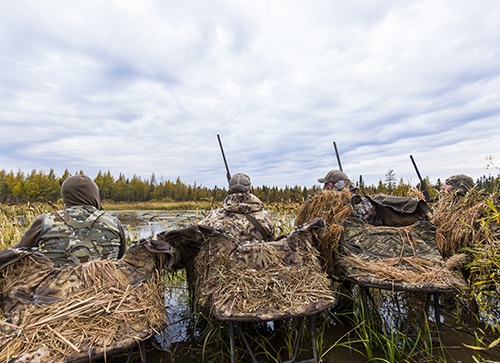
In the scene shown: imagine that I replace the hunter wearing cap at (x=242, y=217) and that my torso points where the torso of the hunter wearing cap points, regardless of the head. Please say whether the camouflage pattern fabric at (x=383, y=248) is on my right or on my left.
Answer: on my right

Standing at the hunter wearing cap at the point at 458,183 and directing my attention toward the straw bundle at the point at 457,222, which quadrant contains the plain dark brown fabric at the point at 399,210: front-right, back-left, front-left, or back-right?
front-right

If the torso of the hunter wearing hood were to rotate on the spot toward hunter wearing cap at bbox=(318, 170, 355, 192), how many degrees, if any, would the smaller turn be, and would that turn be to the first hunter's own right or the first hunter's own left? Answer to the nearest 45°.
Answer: approximately 90° to the first hunter's own right

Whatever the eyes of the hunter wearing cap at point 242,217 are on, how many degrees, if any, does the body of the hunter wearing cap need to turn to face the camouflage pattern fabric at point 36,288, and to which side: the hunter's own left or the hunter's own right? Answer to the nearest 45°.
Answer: approximately 135° to the hunter's own left

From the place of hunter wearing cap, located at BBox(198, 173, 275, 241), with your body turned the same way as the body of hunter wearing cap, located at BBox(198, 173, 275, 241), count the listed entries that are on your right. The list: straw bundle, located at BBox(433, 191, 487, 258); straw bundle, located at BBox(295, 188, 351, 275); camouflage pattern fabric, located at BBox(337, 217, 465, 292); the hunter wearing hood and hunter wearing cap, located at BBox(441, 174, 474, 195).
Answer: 4

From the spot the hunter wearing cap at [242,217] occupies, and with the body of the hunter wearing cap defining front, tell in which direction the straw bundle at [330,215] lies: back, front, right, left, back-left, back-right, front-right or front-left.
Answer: right

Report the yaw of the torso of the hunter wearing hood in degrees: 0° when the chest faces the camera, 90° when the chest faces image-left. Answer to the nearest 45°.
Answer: approximately 180°

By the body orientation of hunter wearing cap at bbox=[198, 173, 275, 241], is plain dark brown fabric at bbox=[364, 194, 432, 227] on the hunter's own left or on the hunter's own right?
on the hunter's own right

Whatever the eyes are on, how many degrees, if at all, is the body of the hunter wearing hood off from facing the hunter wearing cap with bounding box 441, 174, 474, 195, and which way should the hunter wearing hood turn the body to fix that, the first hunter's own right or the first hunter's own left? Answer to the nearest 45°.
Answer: approximately 90° to the first hunter's own right

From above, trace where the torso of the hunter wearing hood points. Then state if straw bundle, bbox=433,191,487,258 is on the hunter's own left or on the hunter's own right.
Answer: on the hunter's own right

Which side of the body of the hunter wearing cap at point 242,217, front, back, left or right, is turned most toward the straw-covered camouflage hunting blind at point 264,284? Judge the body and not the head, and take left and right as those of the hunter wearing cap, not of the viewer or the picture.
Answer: back

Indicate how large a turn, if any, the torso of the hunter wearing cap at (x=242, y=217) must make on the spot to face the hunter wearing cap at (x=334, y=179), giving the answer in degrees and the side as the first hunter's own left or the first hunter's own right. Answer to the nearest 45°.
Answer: approximately 45° to the first hunter's own right

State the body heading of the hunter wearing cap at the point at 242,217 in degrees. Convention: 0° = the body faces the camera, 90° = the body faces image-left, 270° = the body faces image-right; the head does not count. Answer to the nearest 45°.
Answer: approximately 180°

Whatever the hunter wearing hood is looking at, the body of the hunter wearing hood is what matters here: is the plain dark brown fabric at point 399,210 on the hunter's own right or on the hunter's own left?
on the hunter's own right
